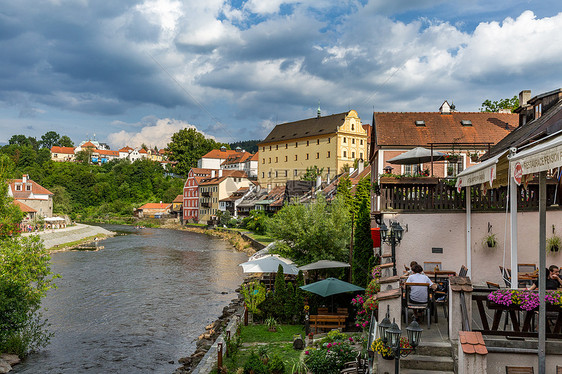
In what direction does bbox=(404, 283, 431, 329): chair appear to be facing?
away from the camera

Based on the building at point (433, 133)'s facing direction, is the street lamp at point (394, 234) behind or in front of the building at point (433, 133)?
in front

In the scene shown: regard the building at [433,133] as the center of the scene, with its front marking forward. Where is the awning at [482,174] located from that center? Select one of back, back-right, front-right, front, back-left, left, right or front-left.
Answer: front

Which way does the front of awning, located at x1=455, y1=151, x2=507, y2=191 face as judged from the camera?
facing the viewer and to the left of the viewer

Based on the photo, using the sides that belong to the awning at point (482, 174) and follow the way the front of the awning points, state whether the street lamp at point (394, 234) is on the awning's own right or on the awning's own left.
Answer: on the awning's own right

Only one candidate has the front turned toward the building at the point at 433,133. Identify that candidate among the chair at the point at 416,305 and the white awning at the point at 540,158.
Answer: the chair

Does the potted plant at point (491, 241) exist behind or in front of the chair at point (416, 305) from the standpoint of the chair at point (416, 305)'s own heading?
in front

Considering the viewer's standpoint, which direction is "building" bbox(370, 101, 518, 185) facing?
facing the viewer
